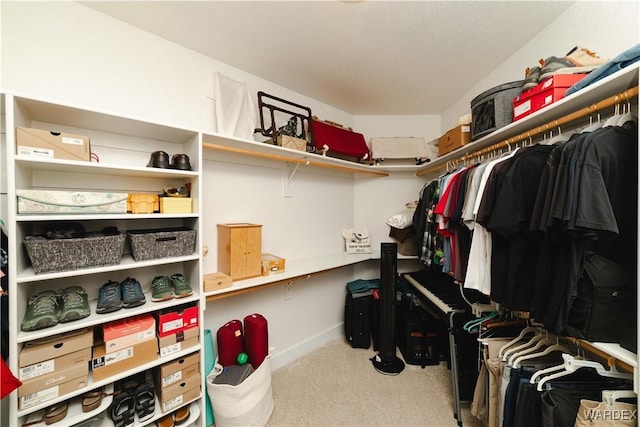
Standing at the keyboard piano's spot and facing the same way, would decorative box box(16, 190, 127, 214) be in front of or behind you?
in front

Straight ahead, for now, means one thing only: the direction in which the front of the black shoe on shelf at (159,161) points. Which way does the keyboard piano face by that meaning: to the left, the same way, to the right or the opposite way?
to the right

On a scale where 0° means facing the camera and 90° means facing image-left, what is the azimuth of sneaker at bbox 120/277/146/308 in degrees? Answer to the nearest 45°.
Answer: approximately 0°

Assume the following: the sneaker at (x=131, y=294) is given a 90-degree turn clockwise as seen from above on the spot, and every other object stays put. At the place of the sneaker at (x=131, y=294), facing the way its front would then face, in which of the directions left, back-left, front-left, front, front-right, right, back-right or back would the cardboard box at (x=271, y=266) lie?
back

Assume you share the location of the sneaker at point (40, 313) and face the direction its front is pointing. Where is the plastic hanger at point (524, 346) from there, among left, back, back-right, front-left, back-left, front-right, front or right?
front-left

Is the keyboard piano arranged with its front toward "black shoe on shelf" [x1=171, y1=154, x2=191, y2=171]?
yes
